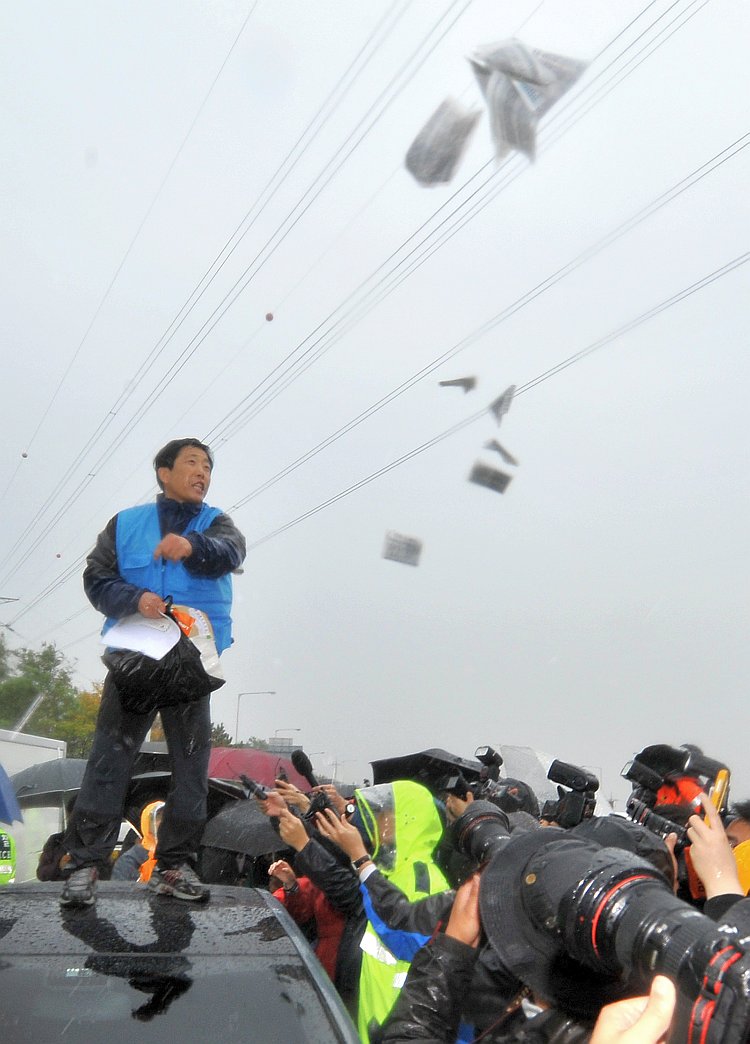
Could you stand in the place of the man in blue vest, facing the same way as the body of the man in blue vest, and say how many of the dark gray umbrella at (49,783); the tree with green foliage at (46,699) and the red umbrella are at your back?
3

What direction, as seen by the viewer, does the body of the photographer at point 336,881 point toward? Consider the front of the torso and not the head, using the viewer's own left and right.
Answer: facing to the left of the viewer

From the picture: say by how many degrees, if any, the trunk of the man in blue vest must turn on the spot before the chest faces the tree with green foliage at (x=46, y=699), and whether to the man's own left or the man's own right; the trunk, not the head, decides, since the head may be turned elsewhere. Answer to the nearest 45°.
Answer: approximately 180°

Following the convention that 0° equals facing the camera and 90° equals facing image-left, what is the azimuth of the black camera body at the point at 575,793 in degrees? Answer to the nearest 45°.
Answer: approximately 90°

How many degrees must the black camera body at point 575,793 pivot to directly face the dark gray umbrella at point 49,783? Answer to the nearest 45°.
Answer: approximately 45° to its right

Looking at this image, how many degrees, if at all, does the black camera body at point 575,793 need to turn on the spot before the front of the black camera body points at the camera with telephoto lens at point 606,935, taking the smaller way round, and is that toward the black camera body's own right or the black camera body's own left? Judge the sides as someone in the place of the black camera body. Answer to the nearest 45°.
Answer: approximately 90° to the black camera body's own left

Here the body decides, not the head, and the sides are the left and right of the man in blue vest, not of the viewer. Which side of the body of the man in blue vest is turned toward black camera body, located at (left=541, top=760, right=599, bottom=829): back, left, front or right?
left

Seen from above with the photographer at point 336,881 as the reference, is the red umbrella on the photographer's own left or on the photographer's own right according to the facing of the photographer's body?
on the photographer's own right

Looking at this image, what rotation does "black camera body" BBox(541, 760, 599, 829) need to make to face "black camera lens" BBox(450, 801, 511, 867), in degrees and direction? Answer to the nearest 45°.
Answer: approximately 45° to its left

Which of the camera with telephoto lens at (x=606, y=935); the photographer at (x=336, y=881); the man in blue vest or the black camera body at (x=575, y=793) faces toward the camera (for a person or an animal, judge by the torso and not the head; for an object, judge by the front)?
the man in blue vest

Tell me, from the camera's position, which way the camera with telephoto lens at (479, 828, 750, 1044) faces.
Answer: facing away from the viewer and to the left of the viewer
